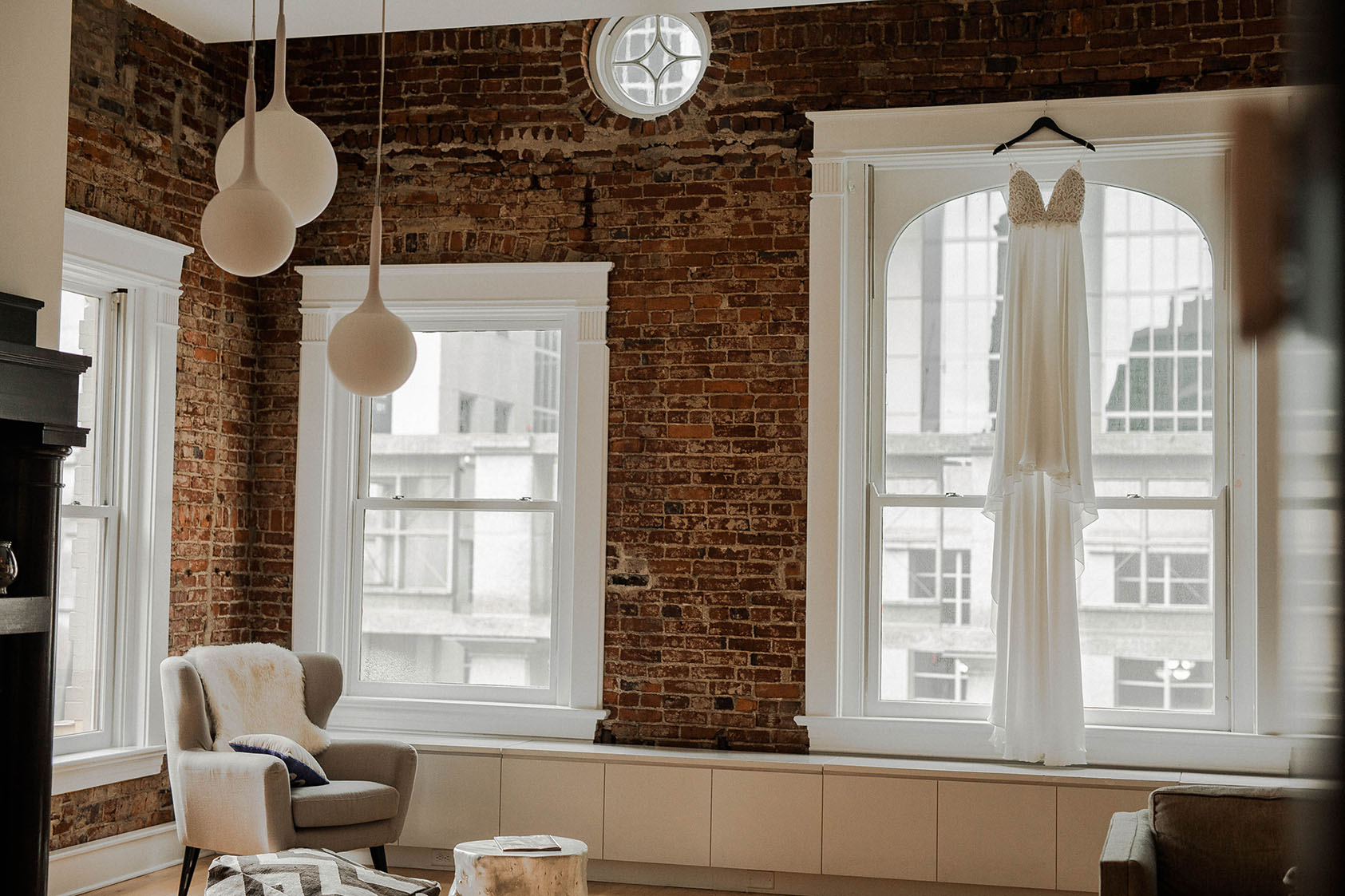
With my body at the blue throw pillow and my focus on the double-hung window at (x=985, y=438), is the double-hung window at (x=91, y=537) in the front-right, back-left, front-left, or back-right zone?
back-left

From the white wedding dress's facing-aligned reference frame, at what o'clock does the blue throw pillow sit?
The blue throw pillow is roughly at 2 o'clock from the white wedding dress.

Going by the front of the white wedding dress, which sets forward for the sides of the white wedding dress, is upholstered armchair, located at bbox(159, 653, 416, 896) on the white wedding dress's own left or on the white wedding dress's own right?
on the white wedding dress's own right

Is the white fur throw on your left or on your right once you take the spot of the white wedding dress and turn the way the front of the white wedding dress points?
on your right

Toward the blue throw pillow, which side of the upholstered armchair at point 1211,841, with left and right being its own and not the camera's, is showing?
right

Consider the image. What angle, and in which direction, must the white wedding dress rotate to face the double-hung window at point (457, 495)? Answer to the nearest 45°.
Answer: approximately 90° to its right

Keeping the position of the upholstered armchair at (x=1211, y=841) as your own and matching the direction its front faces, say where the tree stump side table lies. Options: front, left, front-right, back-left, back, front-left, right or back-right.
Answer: right

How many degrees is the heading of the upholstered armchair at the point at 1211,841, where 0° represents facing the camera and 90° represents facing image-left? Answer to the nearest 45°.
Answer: approximately 0°

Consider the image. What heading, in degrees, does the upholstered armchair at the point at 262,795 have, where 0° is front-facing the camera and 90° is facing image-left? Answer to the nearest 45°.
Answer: approximately 315°

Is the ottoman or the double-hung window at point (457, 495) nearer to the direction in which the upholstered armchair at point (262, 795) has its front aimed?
the ottoman
